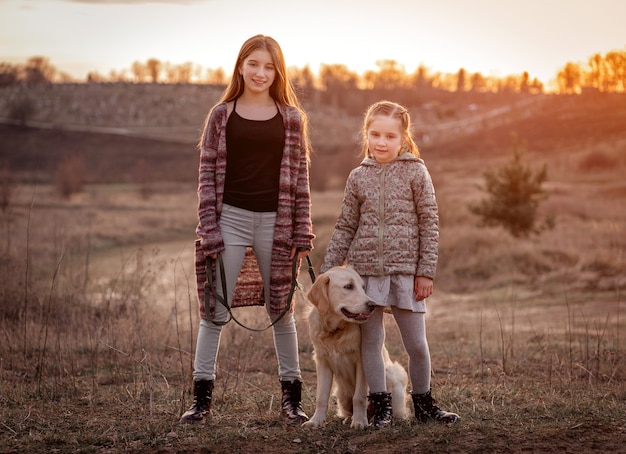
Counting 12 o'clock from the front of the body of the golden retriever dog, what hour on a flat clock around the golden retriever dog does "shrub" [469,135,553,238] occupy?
The shrub is roughly at 5 o'clock from the golden retriever dog.

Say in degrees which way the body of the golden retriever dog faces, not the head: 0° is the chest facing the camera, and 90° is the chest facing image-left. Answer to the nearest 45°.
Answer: approximately 45°

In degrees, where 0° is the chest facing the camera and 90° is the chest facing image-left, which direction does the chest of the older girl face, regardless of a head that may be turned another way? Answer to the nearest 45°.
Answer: approximately 0°

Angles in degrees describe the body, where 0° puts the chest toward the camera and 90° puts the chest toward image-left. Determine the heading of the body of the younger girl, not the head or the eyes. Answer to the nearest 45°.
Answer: approximately 0°

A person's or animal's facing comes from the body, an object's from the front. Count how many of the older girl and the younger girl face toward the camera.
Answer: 2

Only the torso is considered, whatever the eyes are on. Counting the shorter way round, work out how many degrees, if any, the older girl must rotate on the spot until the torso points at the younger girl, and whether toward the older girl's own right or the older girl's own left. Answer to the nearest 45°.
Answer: approximately 90° to the older girl's own left

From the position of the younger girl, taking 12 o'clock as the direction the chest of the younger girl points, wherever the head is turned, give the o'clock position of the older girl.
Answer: The older girl is roughly at 3 o'clock from the younger girl.
